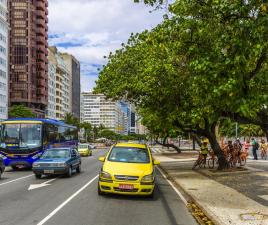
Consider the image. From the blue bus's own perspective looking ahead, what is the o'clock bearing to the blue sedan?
The blue sedan is roughly at 10 o'clock from the blue bus.

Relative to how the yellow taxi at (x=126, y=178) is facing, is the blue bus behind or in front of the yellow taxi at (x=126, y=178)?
behind

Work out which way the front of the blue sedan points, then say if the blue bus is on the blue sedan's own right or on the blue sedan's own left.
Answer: on the blue sedan's own right

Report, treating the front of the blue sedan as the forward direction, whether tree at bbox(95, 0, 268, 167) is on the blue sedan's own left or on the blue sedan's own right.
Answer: on the blue sedan's own left

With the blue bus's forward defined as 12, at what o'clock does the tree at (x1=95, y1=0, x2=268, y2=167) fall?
The tree is roughly at 10 o'clock from the blue bus.
